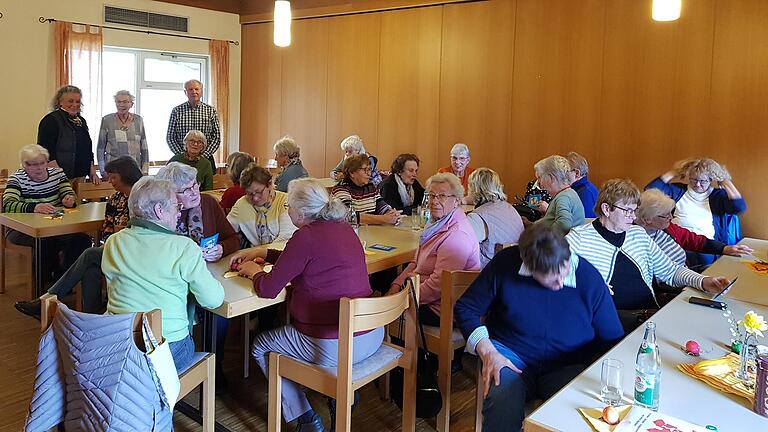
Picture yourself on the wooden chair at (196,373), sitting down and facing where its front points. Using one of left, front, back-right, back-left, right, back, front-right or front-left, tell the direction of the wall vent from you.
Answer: front-left

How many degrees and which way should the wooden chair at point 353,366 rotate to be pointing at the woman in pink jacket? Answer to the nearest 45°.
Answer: approximately 90° to its right

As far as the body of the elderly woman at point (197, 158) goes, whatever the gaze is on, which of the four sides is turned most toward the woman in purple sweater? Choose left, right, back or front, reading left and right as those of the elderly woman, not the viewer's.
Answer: front

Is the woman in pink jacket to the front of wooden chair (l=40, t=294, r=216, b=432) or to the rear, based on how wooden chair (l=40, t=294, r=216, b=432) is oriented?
to the front

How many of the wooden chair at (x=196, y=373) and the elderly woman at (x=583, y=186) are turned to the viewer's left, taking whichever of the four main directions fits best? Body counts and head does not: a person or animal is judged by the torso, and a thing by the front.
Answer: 1

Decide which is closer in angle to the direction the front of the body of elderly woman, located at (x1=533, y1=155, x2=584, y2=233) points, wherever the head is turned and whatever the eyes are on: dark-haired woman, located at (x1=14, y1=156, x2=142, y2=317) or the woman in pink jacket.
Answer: the dark-haired woman

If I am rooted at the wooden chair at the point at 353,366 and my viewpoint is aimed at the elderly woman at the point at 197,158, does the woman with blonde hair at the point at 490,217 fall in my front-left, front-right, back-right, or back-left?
front-right

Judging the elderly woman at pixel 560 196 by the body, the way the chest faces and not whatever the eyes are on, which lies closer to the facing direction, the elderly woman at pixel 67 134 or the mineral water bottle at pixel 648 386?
the elderly woman

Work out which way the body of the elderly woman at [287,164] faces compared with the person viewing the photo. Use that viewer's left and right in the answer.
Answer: facing to the left of the viewer

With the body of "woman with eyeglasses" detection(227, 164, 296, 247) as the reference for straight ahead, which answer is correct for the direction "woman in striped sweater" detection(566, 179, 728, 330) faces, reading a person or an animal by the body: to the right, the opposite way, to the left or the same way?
the same way

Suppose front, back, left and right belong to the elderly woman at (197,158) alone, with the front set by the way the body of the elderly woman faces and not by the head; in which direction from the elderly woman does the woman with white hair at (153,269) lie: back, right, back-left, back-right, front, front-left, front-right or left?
front

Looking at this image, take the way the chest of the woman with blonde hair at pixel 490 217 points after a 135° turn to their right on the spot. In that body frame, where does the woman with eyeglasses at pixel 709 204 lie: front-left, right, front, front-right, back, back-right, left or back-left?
front-left

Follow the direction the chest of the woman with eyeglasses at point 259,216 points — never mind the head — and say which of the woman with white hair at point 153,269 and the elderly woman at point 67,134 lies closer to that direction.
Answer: the woman with white hair

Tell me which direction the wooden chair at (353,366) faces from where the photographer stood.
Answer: facing away from the viewer and to the left of the viewer

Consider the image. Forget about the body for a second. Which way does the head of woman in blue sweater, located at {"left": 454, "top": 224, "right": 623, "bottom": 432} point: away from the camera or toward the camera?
toward the camera

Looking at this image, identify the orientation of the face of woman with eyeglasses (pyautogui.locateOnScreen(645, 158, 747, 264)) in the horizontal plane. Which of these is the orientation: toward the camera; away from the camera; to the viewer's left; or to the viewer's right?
toward the camera

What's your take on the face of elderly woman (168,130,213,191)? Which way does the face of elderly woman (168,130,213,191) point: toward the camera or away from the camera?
toward the camera

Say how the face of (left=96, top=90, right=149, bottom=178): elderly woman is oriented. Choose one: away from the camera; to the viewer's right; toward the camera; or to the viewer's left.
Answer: toward the camera

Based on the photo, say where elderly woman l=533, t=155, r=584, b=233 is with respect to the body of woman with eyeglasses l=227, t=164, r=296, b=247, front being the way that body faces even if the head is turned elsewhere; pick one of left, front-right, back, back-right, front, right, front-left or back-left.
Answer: left

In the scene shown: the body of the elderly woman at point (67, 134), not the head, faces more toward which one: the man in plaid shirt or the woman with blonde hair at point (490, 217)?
the woman with blonde hair
